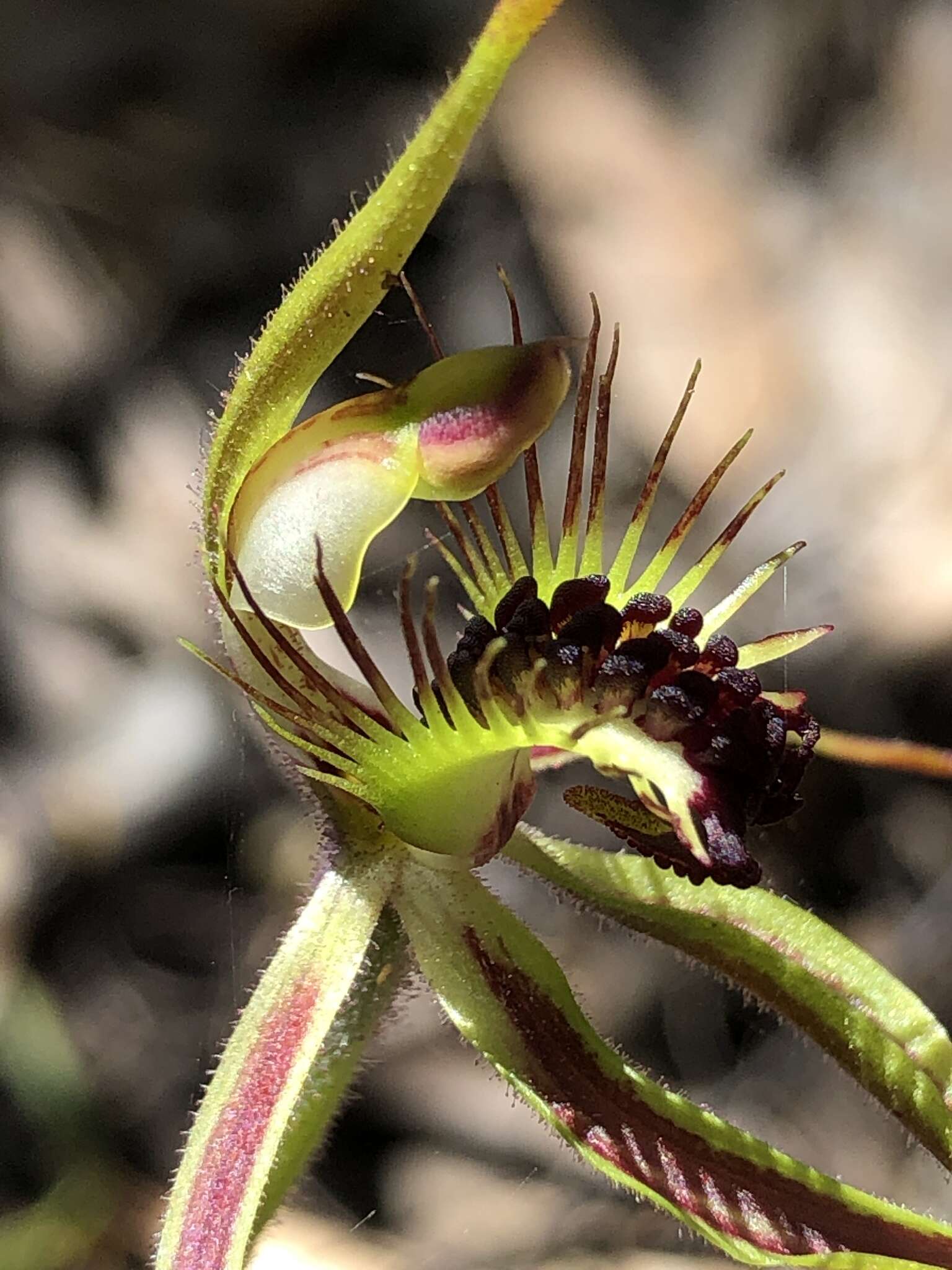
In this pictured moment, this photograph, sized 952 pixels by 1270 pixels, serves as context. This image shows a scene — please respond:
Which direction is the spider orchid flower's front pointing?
to the viewer's right
